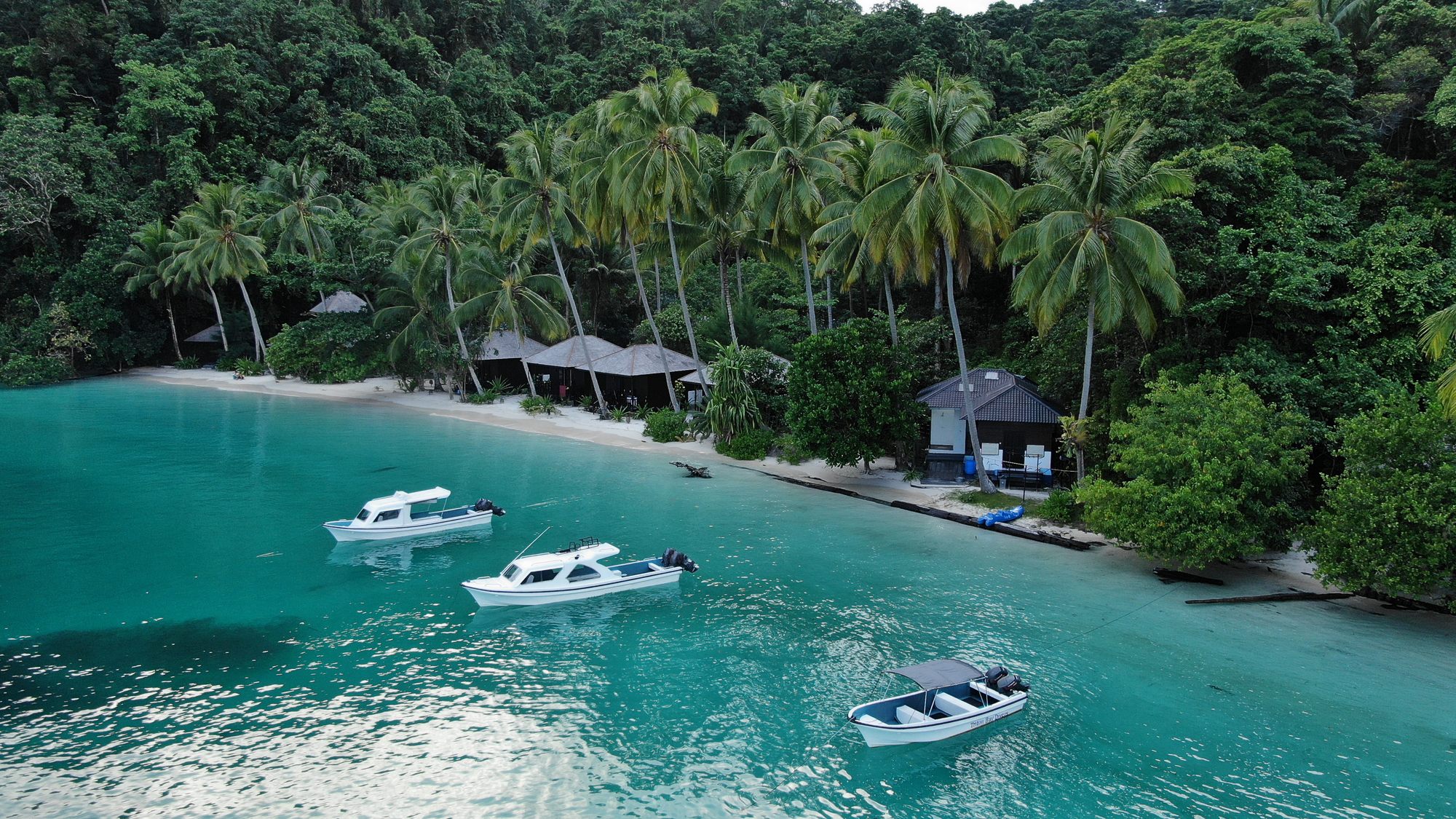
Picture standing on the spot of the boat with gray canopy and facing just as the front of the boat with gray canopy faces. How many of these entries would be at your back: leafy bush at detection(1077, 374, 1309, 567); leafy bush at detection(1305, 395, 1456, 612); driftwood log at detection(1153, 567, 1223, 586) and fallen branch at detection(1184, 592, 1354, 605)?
4

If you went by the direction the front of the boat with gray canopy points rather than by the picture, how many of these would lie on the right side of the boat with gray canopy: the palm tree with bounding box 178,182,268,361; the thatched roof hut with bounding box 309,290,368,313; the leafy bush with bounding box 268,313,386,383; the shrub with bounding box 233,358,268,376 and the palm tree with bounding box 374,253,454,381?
5

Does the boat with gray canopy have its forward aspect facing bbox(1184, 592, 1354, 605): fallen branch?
no

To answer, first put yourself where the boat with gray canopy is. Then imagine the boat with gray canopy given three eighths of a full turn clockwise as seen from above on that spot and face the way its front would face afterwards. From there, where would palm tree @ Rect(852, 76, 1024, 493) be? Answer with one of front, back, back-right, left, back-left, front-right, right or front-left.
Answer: front

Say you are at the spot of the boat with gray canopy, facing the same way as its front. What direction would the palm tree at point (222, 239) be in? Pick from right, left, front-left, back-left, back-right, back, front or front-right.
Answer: right

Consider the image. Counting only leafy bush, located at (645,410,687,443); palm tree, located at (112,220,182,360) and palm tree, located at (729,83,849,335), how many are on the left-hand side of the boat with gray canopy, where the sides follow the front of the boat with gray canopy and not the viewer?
0

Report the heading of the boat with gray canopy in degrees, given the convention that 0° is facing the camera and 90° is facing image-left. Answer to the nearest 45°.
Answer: approximately 45°

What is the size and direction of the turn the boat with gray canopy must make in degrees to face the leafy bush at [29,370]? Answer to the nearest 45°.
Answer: approximately 90° to its right

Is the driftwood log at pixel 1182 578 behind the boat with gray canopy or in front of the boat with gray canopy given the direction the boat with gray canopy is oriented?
behind

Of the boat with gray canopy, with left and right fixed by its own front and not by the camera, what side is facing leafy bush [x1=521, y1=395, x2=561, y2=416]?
right

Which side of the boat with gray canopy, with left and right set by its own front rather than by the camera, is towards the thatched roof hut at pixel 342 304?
right

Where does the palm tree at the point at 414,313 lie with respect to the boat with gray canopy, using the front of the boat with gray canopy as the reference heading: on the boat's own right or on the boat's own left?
on the boat's own right

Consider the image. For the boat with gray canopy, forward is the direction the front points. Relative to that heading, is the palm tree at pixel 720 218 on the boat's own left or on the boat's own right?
on the boat's own right

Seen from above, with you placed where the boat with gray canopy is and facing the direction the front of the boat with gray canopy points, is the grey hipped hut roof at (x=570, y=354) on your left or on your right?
on your right

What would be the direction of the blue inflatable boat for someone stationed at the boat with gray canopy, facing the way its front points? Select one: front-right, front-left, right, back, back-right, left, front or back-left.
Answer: back-right

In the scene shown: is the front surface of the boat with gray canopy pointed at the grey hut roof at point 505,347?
no
